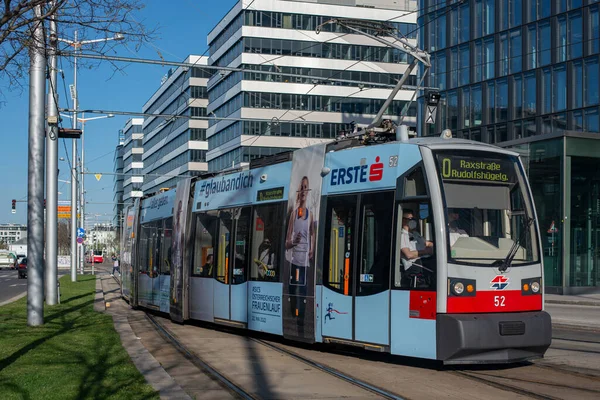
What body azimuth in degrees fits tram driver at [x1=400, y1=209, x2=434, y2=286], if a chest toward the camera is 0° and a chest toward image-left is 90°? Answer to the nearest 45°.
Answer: approximately 315°

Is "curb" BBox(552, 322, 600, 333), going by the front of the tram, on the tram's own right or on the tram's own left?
on the tram's own left

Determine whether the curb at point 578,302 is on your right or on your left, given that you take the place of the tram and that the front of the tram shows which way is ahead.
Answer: on your left

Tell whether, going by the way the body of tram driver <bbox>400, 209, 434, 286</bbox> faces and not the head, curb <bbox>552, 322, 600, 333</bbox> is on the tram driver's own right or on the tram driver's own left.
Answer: on the tram driver's own left

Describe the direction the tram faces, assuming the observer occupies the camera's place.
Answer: facing the viewer and to the right of the viewer

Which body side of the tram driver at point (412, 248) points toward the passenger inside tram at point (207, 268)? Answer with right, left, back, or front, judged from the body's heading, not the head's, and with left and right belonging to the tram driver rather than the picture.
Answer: back

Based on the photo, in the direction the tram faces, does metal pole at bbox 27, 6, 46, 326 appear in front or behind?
behind

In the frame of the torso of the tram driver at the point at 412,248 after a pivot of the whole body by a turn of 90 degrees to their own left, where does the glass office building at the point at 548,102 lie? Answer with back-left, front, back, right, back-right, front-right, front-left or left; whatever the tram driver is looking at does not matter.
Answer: front-left
